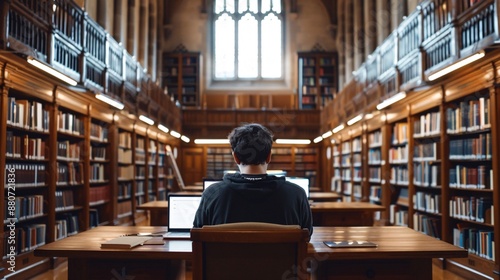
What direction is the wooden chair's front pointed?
away from the camera

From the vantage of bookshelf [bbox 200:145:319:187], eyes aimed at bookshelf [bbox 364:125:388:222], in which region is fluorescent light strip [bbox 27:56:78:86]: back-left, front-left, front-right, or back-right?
front-right

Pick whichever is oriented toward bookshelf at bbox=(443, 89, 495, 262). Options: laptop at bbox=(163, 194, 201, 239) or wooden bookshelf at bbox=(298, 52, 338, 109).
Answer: the wooden bookshelf

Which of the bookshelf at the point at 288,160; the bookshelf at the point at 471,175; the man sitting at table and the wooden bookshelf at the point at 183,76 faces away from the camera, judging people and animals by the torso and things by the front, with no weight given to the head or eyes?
the man sitting at table

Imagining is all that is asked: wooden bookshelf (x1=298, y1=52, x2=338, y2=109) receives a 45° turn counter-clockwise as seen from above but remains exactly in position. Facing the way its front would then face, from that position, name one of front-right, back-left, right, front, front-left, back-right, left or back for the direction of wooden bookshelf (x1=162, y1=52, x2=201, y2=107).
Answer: back-right

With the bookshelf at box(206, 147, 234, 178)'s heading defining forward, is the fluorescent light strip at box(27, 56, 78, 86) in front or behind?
in front

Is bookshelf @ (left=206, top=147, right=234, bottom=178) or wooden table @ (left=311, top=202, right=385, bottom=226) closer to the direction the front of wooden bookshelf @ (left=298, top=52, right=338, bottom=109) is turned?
the wooden table

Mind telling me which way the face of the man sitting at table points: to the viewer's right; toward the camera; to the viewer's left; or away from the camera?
away from the camera

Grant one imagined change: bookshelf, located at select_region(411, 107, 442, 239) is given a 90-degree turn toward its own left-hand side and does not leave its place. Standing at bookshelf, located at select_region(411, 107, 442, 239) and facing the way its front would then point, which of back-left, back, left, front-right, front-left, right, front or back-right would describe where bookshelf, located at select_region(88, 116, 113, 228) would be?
back-right

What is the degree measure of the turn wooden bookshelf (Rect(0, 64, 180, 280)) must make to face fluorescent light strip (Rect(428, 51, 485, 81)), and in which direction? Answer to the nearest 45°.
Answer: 0° — it already faces it

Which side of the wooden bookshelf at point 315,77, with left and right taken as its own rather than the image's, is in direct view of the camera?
front

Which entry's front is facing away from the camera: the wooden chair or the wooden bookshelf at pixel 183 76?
the wooden chair

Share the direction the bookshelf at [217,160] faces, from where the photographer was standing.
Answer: facing the viewer

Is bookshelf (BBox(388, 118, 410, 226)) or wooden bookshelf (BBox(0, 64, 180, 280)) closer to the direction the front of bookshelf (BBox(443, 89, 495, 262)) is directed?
the wooden bookshelf

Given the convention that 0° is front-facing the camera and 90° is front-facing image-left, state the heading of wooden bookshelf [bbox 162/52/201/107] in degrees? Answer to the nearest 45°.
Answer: approximately 0°

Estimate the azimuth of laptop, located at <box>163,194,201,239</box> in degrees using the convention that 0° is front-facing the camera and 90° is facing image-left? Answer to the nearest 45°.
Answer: approximately 0°

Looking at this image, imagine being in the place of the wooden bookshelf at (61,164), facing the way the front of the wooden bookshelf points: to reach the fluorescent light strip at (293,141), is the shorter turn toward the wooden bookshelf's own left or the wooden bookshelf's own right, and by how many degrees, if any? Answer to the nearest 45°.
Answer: approximately 90° to the wooden bookshelf's own left

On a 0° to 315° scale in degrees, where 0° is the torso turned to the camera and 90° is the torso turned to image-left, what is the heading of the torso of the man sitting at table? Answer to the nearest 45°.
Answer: approximately 180°

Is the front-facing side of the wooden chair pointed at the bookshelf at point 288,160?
yes
